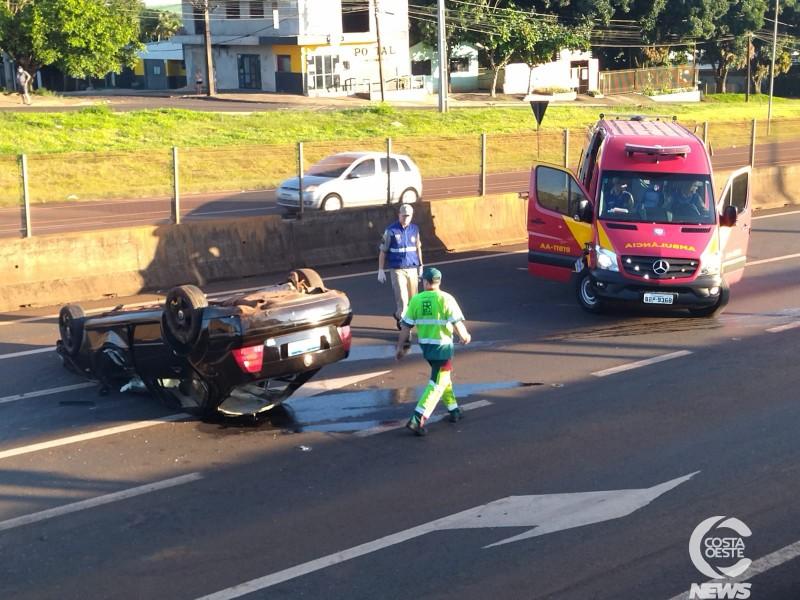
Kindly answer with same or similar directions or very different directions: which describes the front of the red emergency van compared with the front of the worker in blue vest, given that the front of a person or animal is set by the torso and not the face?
same or similar directions

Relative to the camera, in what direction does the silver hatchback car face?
facing the viewer and to the left of the viewer

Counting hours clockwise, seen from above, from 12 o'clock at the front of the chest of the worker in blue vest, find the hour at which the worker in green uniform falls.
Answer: The worker in green uniform is roughly at 12 o'clock from the worker in blue vest.

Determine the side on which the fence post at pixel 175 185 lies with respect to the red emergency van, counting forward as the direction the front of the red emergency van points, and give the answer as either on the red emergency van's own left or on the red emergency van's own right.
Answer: on the red emergency van's own right

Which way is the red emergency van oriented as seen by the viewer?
toward the camera

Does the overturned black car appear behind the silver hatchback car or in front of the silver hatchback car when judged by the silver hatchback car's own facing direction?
in front

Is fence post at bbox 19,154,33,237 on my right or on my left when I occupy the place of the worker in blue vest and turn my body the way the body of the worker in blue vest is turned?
on my right

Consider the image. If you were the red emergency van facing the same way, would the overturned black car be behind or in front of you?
in front

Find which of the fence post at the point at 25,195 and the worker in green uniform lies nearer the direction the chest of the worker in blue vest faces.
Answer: the worker in green uniform

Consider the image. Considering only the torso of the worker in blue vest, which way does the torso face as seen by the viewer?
toward the camera

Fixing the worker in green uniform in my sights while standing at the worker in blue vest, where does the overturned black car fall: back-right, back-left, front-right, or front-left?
front-right

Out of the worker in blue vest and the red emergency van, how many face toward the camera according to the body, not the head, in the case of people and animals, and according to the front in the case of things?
2

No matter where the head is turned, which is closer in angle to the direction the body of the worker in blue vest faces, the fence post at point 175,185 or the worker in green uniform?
the worker in green uniform

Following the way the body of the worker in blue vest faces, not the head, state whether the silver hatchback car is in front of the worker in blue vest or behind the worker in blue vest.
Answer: behind

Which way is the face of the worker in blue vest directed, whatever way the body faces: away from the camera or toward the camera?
toward the camera

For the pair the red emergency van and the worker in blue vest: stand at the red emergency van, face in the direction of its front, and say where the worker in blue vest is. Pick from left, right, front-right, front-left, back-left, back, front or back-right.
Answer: front-right
